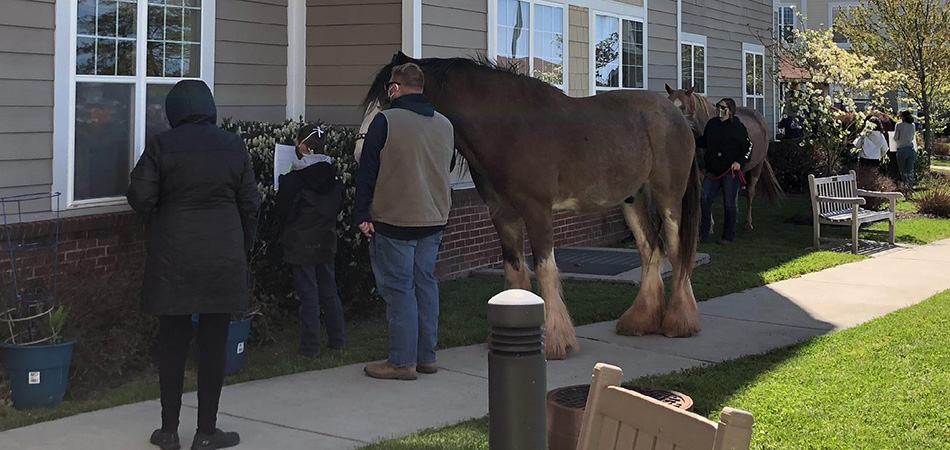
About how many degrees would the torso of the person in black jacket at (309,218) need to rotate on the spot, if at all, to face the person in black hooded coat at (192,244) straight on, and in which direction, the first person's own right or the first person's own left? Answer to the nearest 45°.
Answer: approximately 135° to the first person's own left

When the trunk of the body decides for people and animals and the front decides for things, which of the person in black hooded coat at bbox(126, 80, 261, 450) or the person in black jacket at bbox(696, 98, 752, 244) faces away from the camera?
the person in black hooded coat

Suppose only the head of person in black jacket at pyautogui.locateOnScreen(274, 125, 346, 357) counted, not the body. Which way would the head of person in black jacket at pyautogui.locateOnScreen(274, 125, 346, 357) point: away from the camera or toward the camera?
away from the camera

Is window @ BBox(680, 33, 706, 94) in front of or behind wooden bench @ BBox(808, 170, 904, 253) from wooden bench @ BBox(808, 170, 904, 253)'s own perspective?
behind

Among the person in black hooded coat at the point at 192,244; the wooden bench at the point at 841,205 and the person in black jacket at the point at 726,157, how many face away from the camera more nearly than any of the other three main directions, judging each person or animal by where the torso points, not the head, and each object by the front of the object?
1

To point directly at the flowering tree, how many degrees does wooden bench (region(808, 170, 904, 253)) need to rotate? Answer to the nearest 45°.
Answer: approximately 135° to its left

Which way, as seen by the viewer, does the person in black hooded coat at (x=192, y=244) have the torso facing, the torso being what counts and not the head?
away from the camera

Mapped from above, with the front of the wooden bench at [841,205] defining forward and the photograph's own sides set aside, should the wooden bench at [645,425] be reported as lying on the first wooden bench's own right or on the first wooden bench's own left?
on the first wooden bench's own right

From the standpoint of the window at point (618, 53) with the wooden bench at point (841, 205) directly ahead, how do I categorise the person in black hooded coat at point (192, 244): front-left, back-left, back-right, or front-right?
back-right

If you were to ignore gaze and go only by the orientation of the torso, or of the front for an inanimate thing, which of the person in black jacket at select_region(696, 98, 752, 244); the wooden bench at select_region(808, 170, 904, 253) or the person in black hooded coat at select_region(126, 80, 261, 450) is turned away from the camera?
the person in black hooded coat

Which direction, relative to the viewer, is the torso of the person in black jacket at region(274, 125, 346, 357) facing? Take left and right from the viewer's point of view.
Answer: facing away from the viewer and to the left of the viewer

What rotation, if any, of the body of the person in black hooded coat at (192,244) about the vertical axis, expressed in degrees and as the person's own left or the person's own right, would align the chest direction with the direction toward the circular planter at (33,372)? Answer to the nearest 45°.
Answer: approximately 45° to the person's own left

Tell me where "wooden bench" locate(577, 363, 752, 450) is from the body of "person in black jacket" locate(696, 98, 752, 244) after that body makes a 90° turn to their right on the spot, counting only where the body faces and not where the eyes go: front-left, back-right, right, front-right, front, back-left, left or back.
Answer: back-left

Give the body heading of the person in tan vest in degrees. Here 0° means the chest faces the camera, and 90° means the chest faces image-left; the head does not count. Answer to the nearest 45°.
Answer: approximately 135°
